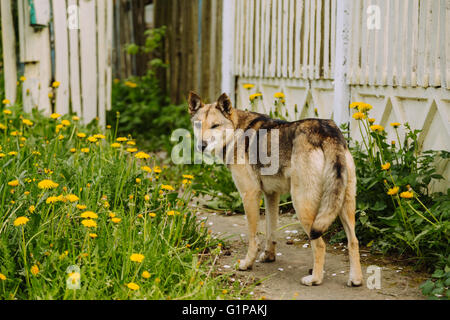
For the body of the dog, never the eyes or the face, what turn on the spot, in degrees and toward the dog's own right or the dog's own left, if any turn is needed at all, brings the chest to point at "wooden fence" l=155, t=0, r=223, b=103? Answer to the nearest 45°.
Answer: approximately 45° to the dog's own right

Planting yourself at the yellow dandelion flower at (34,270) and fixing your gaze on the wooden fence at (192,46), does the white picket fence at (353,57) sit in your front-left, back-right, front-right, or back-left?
front-right

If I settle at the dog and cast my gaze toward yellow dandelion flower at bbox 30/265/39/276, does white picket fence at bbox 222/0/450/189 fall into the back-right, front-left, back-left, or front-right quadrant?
back-right

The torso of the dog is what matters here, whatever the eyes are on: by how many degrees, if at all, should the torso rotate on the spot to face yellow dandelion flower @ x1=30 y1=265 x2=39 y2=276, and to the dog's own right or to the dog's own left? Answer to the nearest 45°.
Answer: approximately 90° to the dog's own left

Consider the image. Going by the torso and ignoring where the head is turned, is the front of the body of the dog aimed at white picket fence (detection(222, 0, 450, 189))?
no

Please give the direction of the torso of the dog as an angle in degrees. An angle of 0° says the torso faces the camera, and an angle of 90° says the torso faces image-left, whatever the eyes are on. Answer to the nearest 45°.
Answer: approximately 135°

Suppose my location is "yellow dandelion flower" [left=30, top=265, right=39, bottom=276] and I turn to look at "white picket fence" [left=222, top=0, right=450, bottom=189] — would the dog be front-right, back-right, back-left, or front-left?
front-right

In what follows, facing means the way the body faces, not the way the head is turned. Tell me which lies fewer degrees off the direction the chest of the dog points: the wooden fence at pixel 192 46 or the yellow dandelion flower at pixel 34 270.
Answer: the wooden fence
